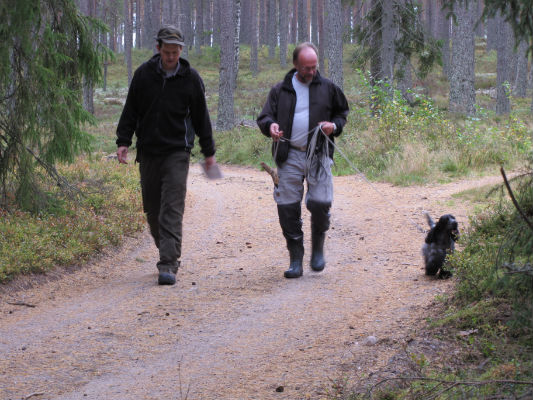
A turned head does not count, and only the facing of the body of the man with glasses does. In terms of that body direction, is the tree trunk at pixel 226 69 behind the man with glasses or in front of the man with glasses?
behind

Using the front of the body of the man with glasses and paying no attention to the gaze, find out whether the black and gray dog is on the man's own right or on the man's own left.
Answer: on the man's own left

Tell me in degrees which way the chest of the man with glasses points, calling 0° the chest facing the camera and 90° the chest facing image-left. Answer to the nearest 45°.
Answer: approximately 0°

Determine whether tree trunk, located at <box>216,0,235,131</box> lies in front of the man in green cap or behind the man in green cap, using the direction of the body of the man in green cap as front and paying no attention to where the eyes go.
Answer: behind

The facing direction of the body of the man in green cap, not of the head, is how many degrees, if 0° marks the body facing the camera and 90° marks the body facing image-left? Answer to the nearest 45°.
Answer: approximately 0°

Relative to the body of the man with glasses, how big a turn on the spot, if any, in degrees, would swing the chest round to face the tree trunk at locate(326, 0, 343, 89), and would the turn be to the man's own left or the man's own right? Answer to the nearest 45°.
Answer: approximately 180°

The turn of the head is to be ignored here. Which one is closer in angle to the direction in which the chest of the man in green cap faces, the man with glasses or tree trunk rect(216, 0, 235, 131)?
the man with glasses
